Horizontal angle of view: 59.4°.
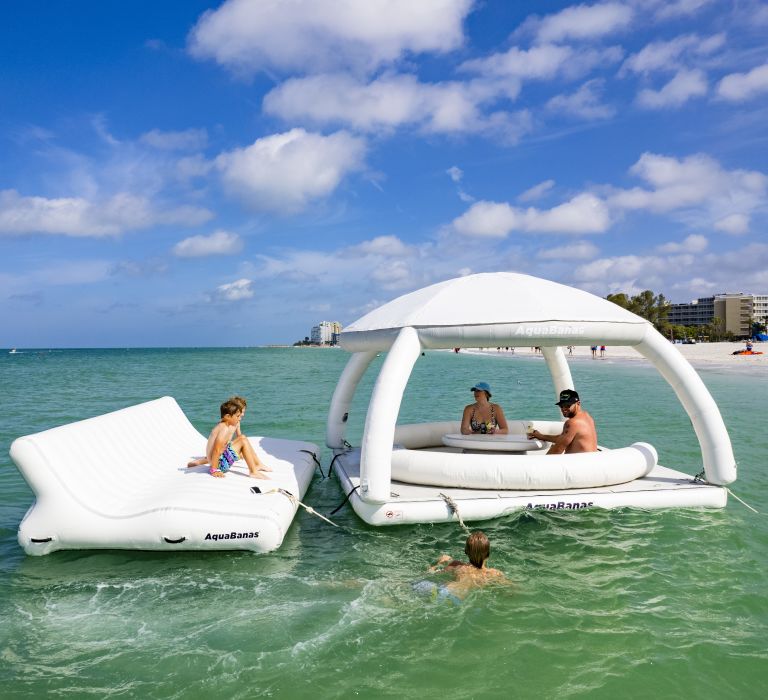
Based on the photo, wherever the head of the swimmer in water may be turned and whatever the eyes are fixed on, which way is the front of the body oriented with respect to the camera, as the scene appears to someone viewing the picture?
away from the camera

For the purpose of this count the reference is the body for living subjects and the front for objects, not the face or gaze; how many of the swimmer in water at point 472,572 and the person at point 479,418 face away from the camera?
1

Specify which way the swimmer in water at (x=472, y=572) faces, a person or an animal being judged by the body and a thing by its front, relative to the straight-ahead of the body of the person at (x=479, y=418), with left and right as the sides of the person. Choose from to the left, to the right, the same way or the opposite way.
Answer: the opposite way

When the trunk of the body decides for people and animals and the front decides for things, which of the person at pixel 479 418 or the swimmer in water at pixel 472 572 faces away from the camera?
the swimmer in water

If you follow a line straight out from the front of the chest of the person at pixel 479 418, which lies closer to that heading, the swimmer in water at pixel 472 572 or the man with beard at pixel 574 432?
the swimmer in water

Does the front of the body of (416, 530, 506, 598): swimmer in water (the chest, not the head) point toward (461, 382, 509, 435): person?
yes

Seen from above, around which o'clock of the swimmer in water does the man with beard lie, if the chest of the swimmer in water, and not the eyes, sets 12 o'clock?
The man with beard is roughly at 1 o'clock from the swimmer in water.

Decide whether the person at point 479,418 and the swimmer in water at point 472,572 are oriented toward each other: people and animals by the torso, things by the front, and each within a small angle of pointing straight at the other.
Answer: yes

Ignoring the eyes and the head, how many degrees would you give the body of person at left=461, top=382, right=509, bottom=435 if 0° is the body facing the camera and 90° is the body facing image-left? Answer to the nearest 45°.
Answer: approximately 0°
